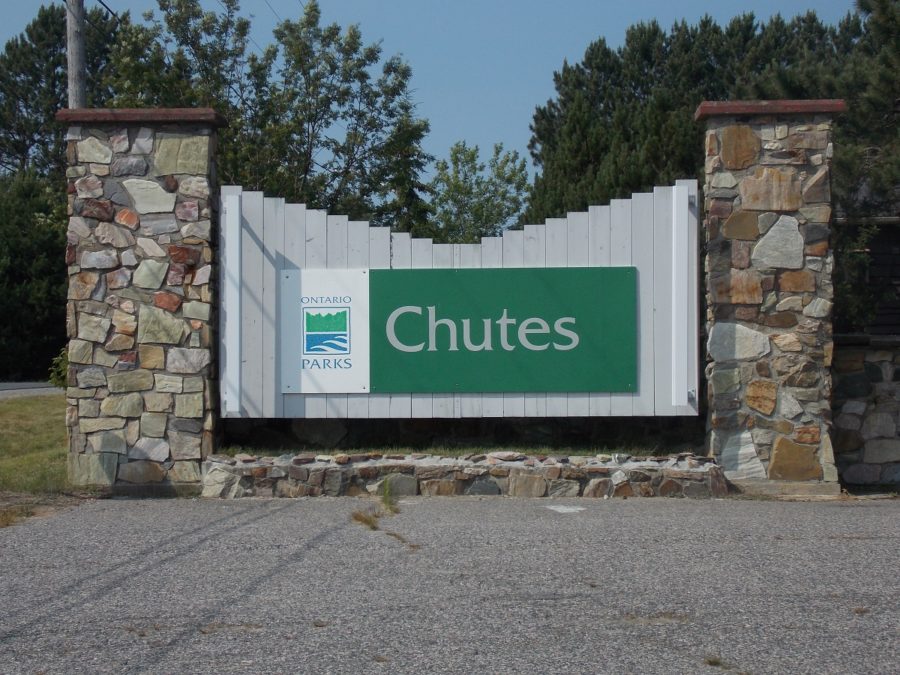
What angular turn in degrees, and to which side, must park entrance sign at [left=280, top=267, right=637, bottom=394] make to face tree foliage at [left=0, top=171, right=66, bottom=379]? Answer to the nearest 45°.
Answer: approximately 135° to its right

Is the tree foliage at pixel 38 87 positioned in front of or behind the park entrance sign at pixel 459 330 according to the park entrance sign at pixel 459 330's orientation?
behind

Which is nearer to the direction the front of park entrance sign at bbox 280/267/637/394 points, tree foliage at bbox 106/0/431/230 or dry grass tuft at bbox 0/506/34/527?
the dry grass tuft

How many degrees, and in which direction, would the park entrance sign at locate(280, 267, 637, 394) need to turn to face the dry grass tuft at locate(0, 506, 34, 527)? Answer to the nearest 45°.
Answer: approximately 90° to its right

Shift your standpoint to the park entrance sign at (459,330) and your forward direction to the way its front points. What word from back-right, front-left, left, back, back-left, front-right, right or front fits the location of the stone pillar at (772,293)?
left

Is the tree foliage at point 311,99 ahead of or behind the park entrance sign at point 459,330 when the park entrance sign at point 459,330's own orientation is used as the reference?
behind

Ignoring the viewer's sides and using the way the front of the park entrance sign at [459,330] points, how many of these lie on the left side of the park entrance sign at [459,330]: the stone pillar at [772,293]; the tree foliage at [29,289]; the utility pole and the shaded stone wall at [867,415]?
2

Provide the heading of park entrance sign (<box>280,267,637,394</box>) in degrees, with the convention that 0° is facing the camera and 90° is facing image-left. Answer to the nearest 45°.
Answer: approximately 0°

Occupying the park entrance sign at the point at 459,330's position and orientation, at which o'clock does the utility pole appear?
The utility pole is roughly at 4 o'clock from the park entrance sign.

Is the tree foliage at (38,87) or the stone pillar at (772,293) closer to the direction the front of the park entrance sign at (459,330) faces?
the stone pillar

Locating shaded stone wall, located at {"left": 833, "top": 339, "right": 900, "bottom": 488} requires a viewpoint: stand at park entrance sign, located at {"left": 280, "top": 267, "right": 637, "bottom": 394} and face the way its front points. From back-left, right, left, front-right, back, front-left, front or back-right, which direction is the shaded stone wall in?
left
